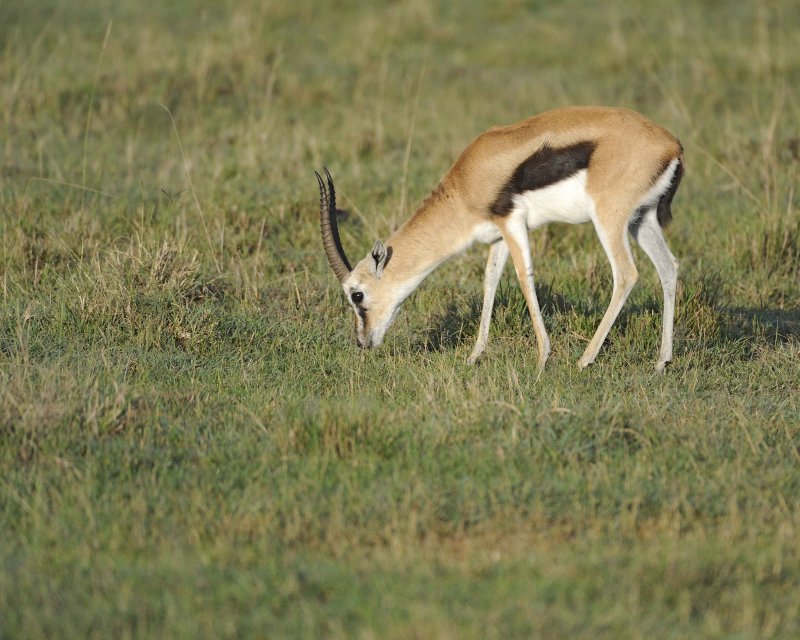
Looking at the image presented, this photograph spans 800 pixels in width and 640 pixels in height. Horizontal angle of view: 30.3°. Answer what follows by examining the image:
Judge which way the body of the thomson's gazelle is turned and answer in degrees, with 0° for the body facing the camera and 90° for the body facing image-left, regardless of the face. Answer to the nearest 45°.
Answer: approximately 90°
